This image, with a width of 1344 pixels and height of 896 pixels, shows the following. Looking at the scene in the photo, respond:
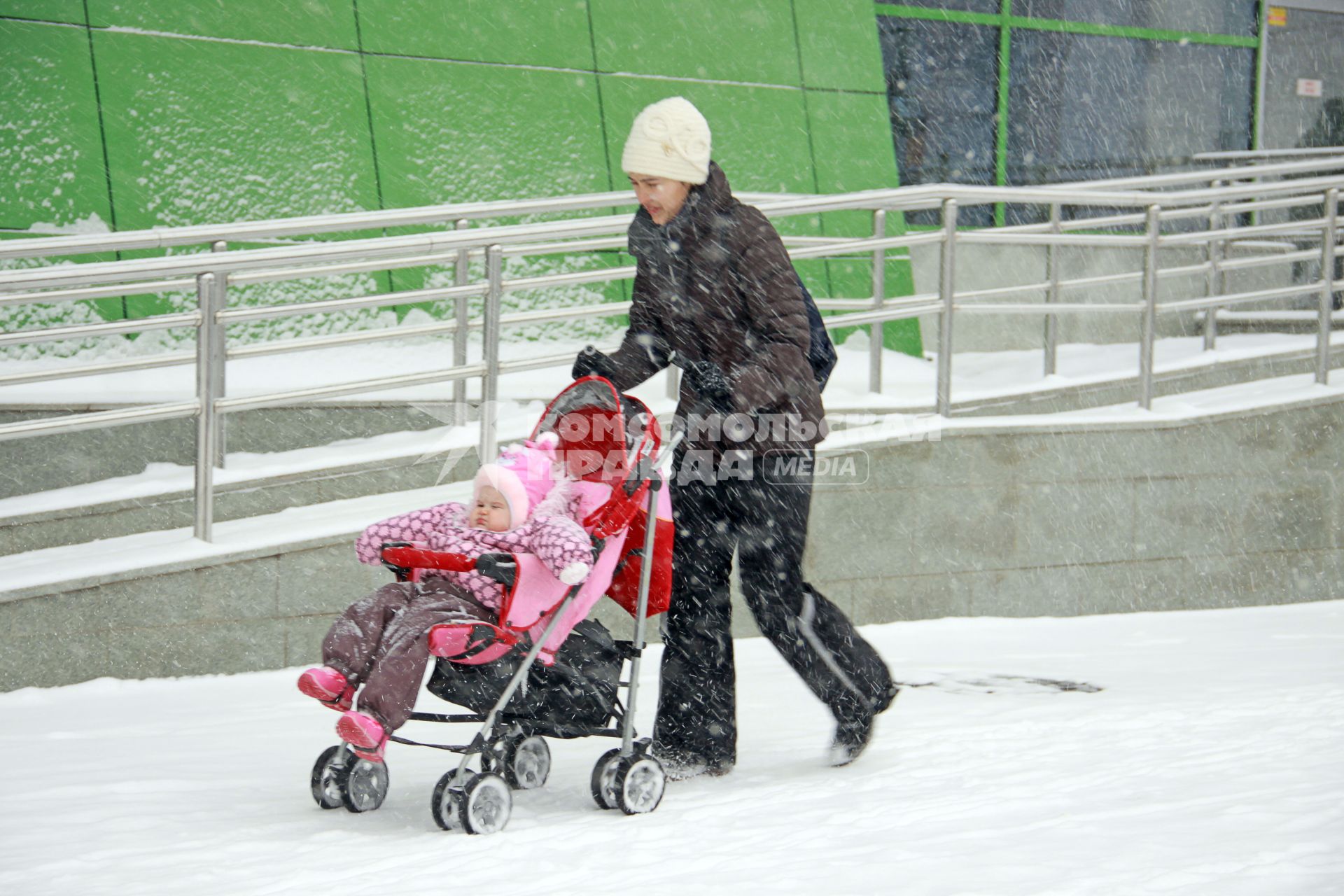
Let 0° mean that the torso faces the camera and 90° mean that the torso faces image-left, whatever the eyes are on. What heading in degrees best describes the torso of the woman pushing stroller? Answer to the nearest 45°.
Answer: approximately 45°

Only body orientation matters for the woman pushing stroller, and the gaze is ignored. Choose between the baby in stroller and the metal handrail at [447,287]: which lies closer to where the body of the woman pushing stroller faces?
the baby in stroller

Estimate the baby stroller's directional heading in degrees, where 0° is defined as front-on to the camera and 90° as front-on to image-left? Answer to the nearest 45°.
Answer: approximately 45°
